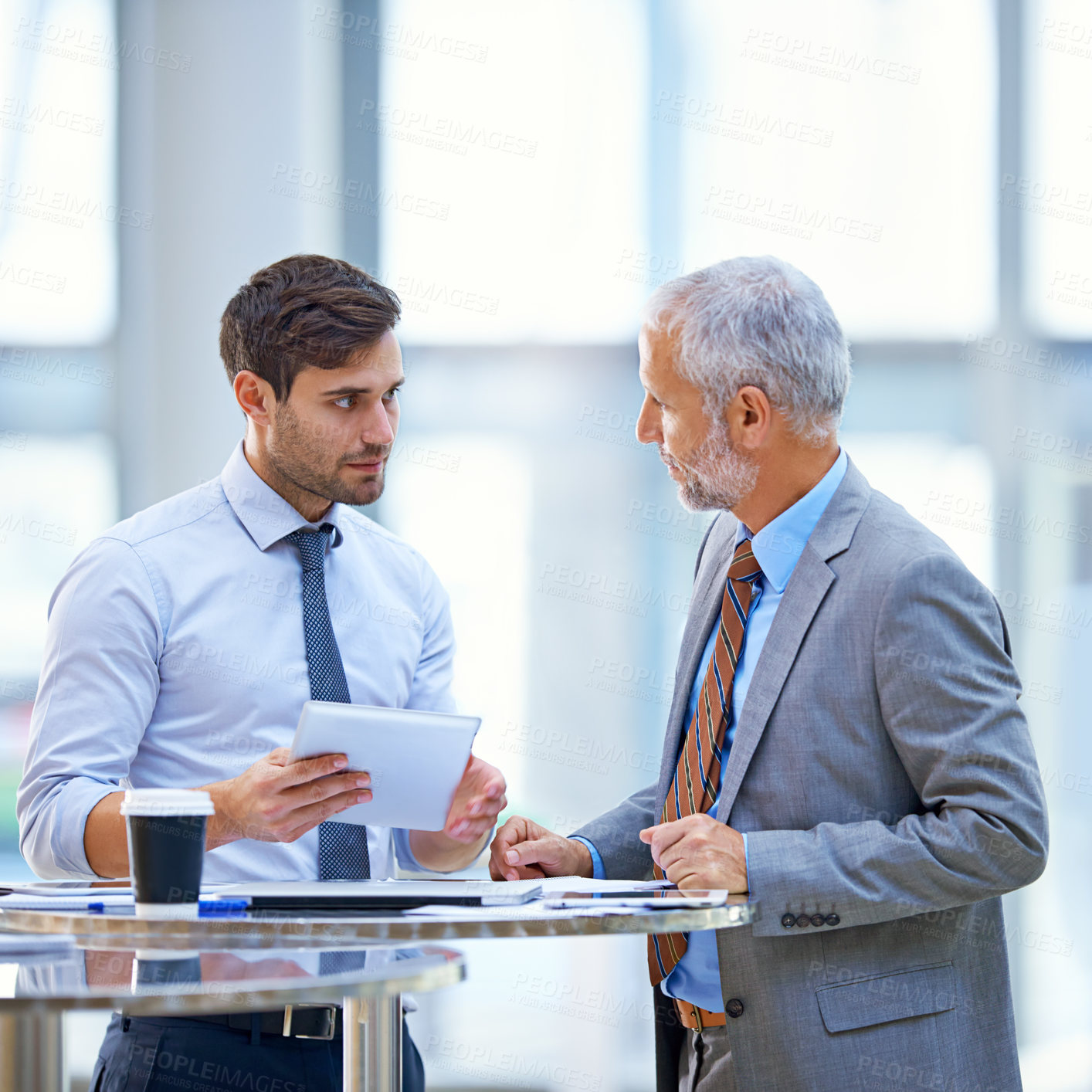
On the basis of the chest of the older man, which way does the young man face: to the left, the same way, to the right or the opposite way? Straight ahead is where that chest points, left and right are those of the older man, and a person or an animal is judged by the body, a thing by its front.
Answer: to the left

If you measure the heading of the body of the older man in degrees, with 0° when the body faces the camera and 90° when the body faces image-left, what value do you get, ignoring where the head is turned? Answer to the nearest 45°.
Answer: approximately 45°

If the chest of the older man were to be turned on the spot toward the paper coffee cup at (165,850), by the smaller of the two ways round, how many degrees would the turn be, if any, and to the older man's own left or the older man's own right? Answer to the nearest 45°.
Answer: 0° — they already face it
